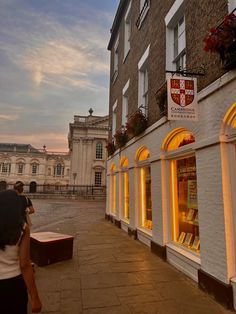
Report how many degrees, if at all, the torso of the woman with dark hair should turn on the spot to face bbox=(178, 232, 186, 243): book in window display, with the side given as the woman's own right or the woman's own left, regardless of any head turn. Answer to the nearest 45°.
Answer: approximately 45° to the woman's own right

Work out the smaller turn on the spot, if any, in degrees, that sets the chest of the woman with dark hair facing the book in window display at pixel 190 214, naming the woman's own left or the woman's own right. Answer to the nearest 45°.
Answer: approximately 45° to the woman's own right

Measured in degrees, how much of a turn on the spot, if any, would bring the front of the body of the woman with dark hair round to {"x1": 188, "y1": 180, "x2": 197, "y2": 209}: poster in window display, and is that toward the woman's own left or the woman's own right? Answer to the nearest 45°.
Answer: approximately 45° to the woman's own right

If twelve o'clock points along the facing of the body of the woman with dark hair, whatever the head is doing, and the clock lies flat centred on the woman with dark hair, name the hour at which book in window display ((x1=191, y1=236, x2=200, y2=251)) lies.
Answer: The book in window display is roughly at 2 o'clock from the woman with dark hair.

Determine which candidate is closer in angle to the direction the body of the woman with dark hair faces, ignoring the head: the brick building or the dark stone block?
the dark stone block

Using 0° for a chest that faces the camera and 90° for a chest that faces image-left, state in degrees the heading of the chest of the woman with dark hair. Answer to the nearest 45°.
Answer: approximately 180°
